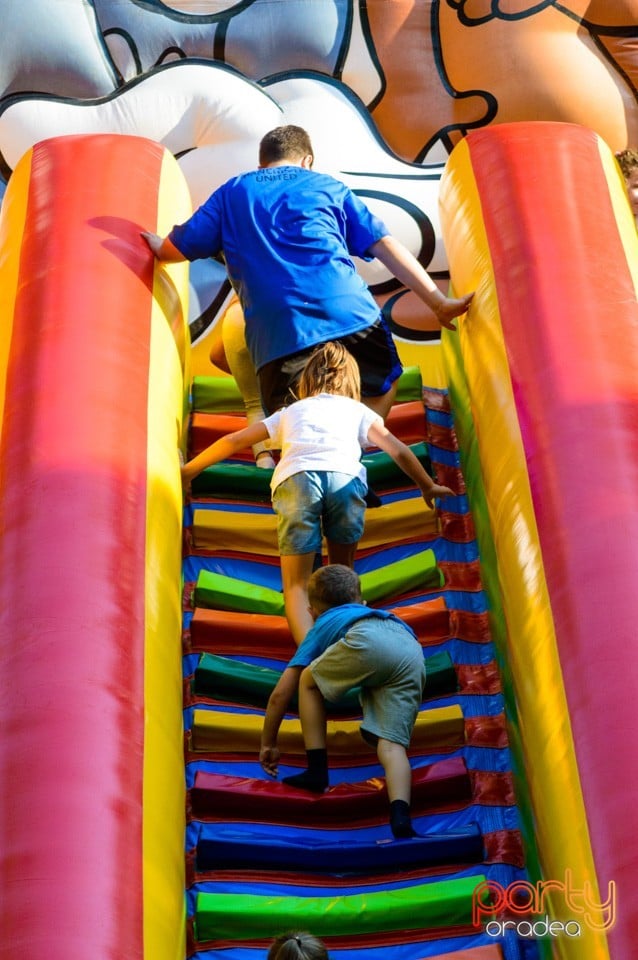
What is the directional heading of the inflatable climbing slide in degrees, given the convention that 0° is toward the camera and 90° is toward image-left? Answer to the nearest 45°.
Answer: approximately 0°

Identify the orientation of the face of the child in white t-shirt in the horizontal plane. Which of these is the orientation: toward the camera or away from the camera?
away from the camera

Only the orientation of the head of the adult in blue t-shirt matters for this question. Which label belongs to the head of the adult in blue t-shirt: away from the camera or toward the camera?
away from the camera

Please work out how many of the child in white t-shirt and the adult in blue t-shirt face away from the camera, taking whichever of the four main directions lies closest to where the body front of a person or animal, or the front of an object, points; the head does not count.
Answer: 2

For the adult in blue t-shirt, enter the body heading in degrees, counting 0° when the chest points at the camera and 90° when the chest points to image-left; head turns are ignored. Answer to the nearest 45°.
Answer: approximately 180°

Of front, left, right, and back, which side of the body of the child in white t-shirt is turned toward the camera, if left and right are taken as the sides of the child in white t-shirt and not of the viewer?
back
